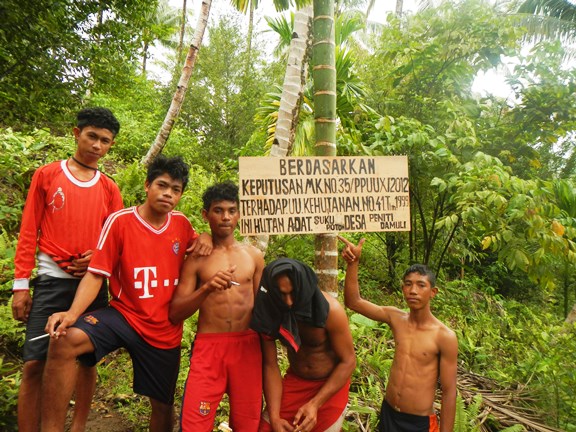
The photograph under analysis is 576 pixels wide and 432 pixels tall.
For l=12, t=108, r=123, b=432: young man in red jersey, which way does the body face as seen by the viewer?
toward the camera

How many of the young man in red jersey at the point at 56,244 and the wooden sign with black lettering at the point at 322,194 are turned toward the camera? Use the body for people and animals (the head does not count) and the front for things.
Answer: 2

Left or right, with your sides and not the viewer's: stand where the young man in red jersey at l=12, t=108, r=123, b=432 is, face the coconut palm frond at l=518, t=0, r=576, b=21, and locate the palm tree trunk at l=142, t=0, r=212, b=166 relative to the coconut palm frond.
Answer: left

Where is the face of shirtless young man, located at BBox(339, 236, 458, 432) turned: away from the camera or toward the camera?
toward the camera

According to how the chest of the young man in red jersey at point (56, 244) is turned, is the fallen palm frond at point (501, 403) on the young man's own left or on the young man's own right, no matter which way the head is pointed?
on the young man's own left

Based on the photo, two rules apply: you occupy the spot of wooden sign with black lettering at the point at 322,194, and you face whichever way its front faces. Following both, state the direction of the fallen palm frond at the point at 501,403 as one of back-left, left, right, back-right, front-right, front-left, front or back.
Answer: back-left

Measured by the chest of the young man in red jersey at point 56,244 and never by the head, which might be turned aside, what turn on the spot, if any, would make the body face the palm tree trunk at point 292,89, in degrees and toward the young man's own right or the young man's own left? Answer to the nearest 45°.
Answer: approximately 135° to the young man's own left

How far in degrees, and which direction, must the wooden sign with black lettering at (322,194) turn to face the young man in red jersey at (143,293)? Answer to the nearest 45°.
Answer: approximately 90° to its right

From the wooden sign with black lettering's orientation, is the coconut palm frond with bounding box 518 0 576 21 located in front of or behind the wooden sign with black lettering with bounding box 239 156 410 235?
behind

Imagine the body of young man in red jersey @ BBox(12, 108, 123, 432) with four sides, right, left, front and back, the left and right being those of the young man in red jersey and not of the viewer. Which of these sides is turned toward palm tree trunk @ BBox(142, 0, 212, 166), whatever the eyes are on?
back

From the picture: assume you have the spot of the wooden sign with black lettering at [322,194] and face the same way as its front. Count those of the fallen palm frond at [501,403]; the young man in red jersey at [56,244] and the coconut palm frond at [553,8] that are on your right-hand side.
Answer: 1

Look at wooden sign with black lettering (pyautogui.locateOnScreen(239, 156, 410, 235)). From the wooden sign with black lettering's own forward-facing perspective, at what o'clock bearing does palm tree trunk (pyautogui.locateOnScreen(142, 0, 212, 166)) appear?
The palm tree trunk is roughly at 5 o'clock from the wooden sign with black lettering.

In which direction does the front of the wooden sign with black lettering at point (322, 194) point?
toward the camera

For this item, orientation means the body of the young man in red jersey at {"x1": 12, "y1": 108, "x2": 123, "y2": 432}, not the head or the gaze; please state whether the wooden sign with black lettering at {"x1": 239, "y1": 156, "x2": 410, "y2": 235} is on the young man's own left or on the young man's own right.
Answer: on the young man's own left
